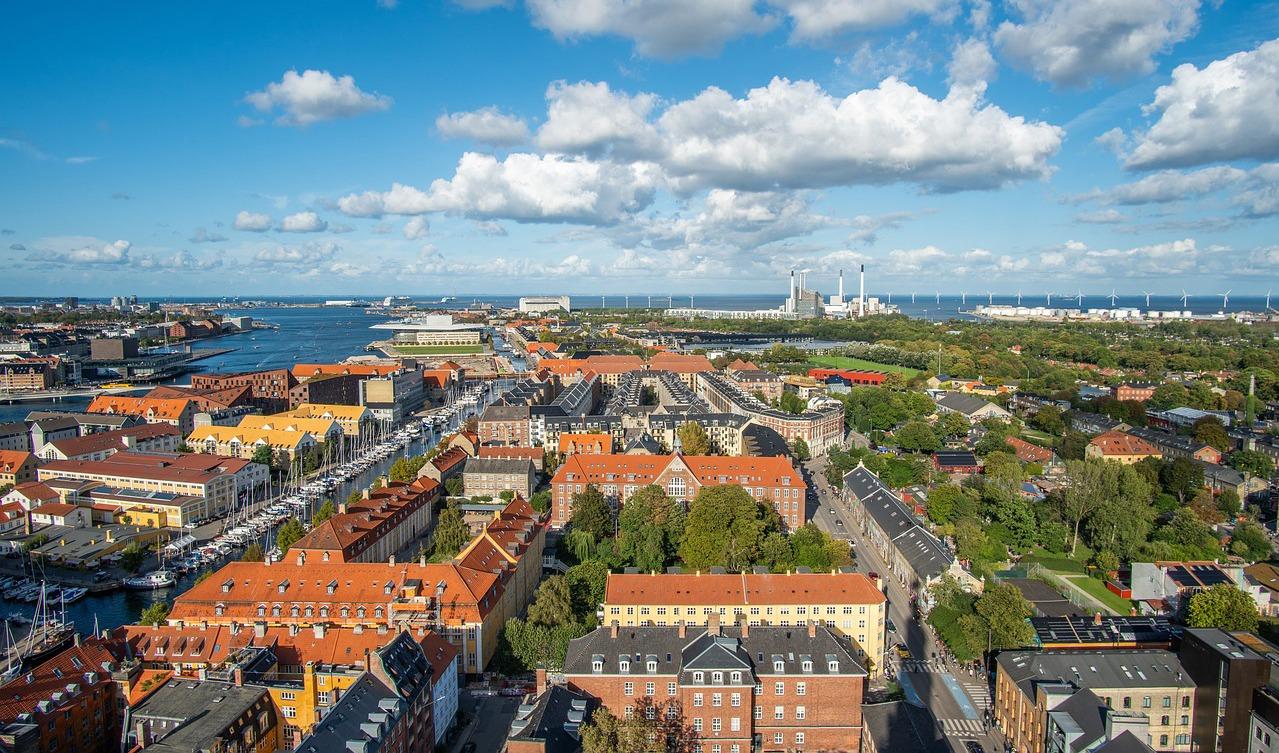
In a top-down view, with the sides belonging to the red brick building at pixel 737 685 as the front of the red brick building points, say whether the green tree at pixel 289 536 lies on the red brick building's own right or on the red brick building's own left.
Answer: on the red brick building's own right

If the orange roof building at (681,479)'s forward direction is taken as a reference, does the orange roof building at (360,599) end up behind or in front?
in front

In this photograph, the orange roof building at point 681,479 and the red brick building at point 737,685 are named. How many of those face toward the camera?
2

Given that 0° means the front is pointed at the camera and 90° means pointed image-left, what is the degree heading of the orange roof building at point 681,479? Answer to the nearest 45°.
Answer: approximately 0°

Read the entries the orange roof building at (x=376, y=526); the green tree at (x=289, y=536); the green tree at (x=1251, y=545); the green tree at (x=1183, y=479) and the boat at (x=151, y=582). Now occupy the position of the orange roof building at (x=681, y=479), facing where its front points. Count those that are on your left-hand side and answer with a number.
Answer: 2

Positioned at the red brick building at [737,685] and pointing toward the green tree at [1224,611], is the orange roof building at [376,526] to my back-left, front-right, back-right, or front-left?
back-left

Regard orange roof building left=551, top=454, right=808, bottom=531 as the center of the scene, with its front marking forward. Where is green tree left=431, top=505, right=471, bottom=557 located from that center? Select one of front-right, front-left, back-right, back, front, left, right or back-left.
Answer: front-right

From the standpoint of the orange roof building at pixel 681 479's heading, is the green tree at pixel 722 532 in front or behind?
in front

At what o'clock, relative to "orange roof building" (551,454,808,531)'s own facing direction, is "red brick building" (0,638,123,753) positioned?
The red brick building is roughly at 1 o'clock from the orange roof building.

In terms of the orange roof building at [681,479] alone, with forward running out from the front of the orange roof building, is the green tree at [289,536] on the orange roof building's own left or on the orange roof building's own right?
on the orange roof building's own right

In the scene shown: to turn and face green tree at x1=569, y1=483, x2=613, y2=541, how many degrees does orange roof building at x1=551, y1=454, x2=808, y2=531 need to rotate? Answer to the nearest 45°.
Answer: approximately 45° to its right

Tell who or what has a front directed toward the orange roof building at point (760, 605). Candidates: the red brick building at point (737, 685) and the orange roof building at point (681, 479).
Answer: the orange roof building at point (681, 479)

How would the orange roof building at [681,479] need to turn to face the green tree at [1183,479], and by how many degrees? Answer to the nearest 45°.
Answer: approximately 90° to its left

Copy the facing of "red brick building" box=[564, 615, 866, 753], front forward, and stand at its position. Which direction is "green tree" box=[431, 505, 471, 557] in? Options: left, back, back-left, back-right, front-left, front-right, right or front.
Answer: back-right

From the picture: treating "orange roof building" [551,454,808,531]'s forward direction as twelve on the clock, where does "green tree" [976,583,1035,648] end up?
The green tree is roughly at 11 o'clock from the orange roof building.
